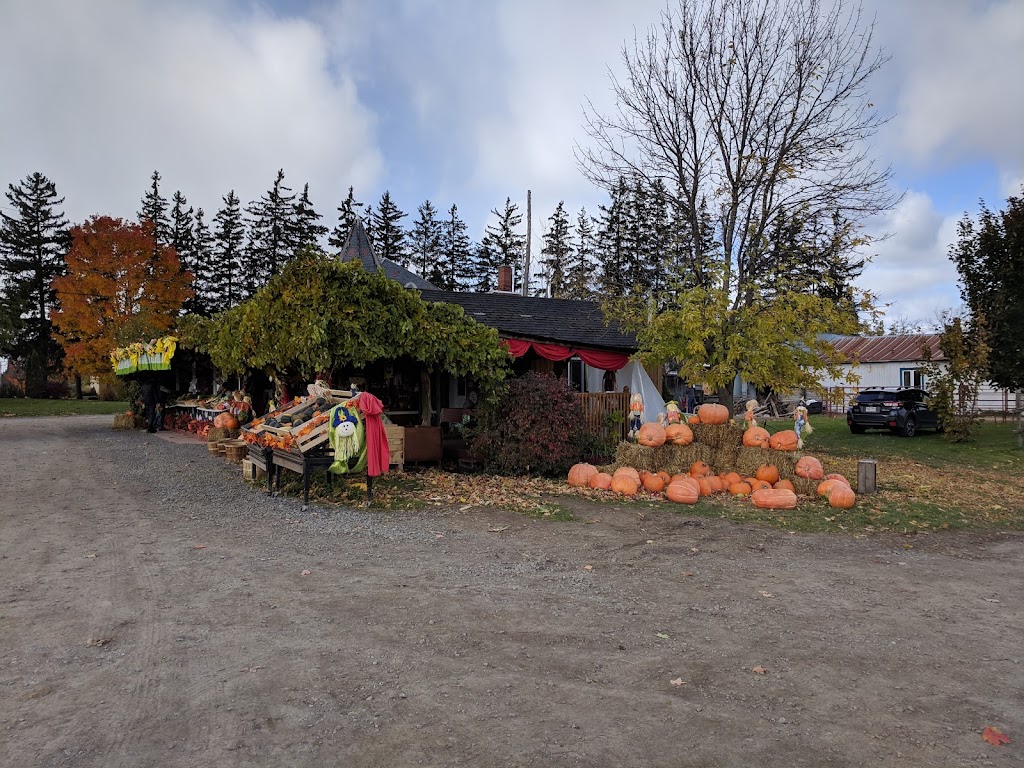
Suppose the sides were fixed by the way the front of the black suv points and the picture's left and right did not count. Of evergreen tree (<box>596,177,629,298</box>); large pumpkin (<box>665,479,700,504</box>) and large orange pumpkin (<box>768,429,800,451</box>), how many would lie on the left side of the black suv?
1
